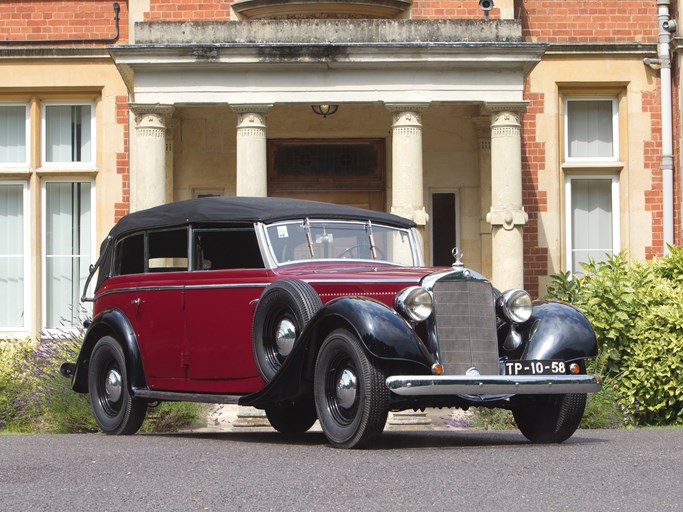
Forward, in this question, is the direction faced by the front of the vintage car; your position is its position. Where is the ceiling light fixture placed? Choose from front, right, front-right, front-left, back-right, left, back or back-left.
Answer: back-left

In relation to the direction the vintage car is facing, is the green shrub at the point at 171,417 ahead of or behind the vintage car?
behind

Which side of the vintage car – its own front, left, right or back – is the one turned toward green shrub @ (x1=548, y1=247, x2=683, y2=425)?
left

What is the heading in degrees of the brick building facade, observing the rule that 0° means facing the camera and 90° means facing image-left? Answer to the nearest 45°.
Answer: approximately 0°

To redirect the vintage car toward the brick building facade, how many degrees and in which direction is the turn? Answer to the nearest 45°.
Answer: approximately 135° to its left

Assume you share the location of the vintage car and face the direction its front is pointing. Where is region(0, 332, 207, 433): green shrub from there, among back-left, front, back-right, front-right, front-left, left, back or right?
back

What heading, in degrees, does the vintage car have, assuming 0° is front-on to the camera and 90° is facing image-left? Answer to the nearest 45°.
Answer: approximately 315°
